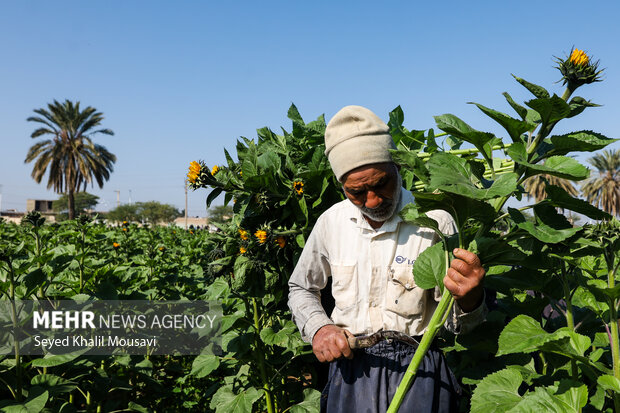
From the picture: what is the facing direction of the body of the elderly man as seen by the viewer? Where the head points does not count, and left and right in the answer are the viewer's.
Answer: facing the viewer

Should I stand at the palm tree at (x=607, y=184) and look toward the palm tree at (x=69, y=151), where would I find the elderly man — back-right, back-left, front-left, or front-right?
front-left

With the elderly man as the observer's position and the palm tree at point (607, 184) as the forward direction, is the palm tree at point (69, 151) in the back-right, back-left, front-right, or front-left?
front-left

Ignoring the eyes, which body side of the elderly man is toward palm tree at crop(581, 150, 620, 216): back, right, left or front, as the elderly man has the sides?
back

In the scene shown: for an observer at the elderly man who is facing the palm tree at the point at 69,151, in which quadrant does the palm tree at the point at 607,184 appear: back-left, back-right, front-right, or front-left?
front-right

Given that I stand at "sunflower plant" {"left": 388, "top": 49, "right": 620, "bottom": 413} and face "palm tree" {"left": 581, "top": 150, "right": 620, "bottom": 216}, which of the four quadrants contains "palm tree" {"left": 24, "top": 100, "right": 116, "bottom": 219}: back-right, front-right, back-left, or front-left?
front-left

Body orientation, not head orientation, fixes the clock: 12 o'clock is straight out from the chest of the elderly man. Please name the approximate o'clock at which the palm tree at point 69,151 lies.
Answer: The palm tree is roughly at 5 o'clock from the elderly man.
